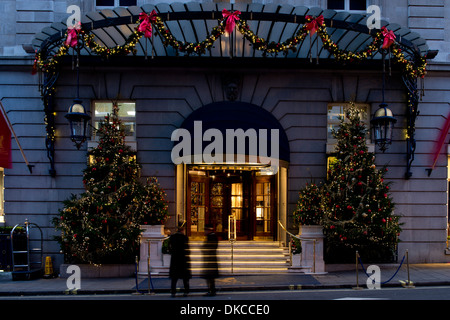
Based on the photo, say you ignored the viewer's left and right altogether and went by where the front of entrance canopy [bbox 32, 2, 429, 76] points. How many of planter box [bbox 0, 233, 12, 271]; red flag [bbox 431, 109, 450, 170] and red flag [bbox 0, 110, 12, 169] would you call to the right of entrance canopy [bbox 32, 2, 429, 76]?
2

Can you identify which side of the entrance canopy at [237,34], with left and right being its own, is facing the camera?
front

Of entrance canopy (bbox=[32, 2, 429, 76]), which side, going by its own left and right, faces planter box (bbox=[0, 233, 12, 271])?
right
